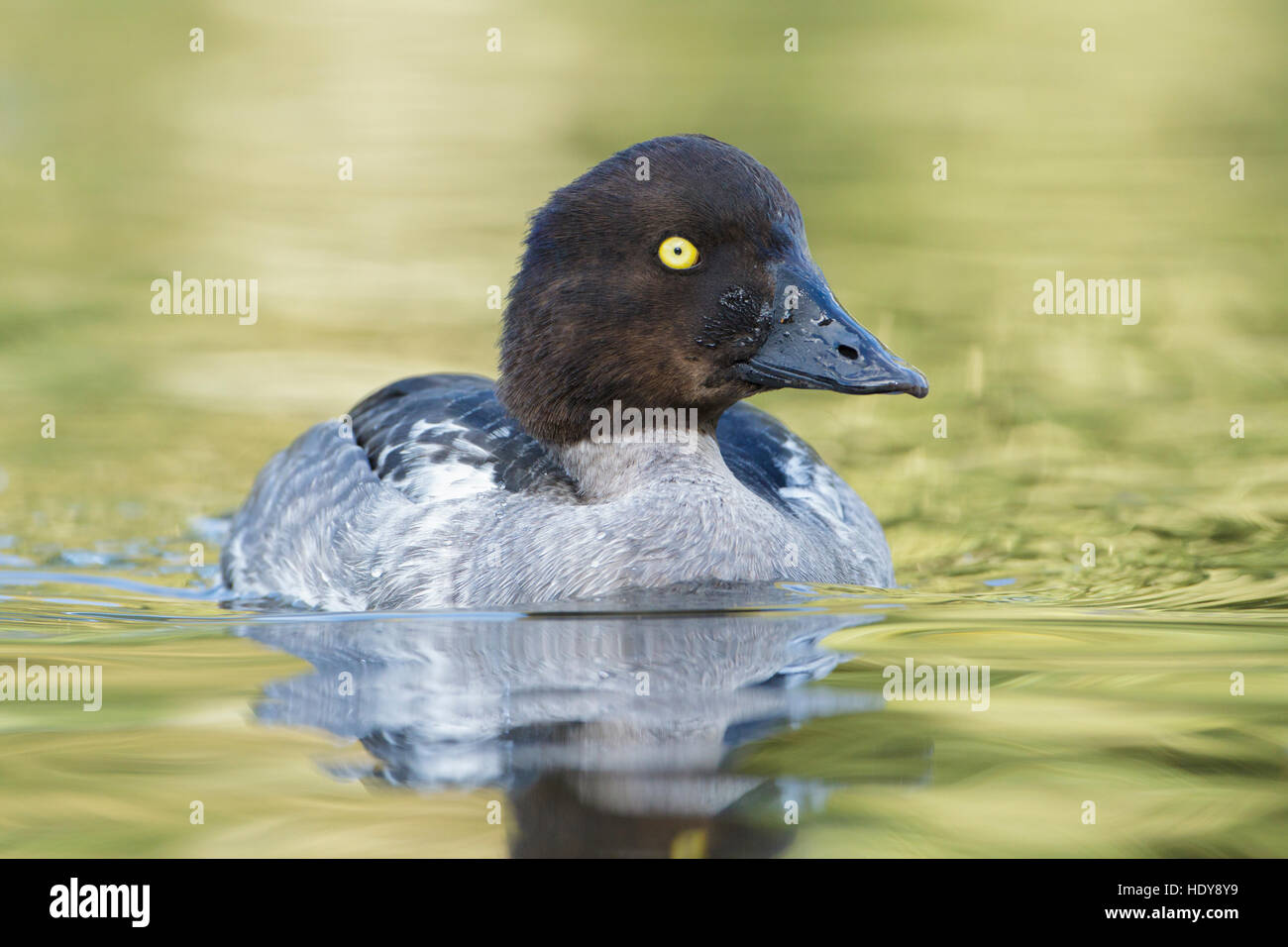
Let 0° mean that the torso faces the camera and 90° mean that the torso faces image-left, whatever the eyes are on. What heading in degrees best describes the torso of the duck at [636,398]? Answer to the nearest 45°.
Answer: approximately 315°
